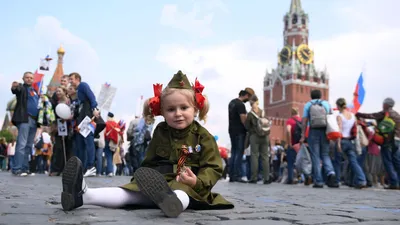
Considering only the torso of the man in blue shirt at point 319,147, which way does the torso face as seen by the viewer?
away from the camera

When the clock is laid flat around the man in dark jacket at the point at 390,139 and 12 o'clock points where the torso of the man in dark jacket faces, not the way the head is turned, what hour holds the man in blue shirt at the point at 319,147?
The man in blue shirt is roughly at 11 o'clock from the man in dark jacket.

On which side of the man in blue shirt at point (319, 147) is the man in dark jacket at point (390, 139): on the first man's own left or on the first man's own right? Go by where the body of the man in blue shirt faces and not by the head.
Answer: on the first man's own right

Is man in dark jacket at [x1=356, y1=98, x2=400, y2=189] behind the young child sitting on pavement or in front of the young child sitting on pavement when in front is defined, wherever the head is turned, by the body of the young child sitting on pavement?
behind

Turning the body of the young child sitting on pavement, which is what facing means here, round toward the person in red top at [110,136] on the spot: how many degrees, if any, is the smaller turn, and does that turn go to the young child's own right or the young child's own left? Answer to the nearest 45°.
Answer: approximately 135° to the young child's own right

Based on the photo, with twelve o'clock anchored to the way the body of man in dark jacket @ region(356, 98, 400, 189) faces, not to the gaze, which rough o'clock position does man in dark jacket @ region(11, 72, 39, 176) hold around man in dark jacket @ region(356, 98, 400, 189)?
man in dark jacket @ region(11, 72, 39, 176) is roughly at 11 o'clock from man in dark jacket @ region(356, 98, 400, 189).

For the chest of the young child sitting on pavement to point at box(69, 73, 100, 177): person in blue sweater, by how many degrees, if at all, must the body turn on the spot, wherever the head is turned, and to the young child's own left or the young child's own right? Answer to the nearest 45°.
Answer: approximately 135° to the young child's own right

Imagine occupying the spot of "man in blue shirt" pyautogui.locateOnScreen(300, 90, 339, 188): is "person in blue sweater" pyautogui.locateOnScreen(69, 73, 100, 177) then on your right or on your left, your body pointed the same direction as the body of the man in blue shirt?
on your left

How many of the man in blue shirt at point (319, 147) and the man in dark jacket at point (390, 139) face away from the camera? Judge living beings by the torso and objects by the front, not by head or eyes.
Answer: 1

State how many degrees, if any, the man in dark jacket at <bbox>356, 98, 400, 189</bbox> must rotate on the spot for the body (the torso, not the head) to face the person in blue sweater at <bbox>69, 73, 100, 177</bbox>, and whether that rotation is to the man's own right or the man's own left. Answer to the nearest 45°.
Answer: approximately 45° to the man's own left

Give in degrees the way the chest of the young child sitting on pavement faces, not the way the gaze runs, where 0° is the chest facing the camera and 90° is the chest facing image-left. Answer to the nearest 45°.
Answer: approximately 45°

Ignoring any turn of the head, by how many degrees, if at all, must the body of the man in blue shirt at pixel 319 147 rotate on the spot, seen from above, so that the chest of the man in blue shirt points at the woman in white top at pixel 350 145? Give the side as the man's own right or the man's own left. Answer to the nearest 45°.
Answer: approximately 45° to the man's own right

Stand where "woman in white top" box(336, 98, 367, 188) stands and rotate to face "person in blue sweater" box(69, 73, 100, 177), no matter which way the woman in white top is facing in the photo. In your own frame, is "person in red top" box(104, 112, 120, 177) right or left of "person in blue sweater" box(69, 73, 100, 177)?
right

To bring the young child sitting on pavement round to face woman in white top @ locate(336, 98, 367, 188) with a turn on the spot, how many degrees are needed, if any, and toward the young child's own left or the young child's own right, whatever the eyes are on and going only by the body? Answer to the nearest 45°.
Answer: approximately 180°

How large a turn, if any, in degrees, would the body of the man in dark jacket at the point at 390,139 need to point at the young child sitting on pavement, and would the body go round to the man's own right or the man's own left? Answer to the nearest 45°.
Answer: approximately 90° to the man's own left
